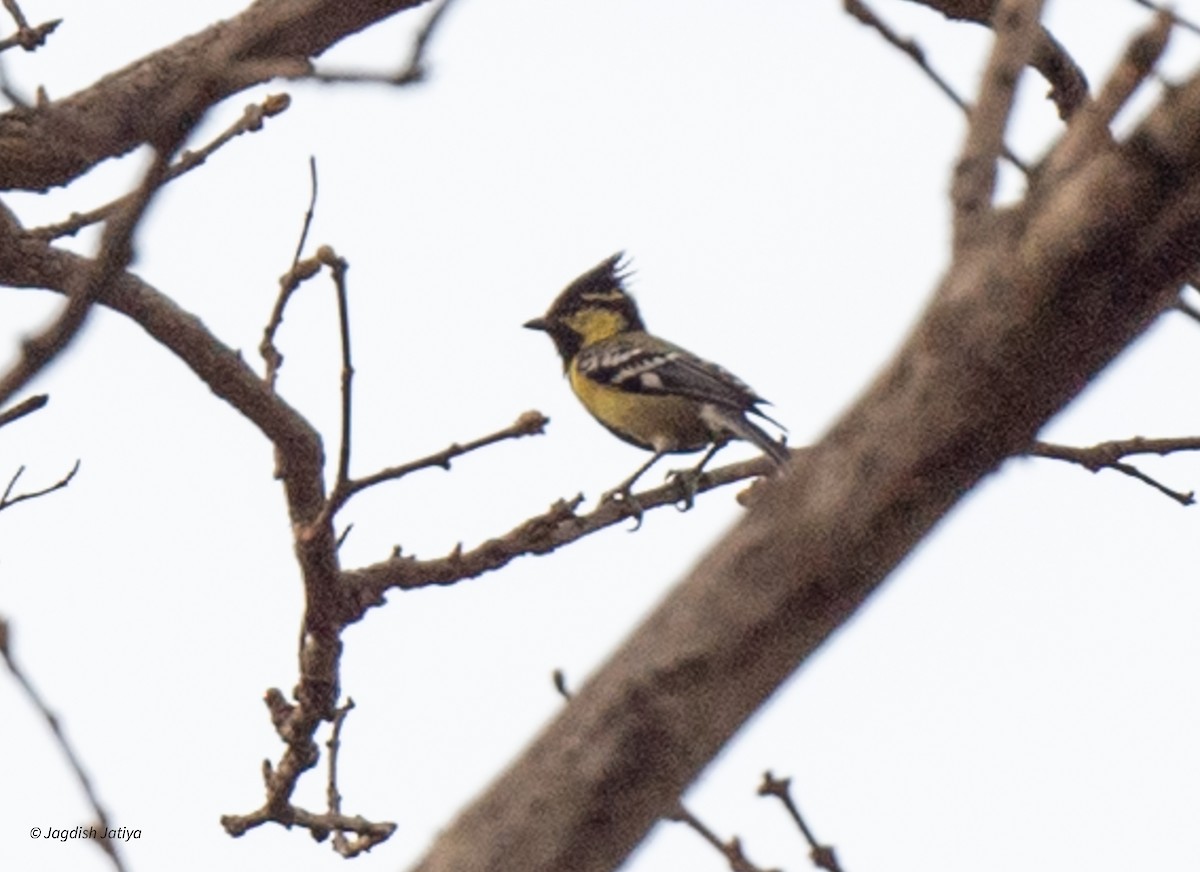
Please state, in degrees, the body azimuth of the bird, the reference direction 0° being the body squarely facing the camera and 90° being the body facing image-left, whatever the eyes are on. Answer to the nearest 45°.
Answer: approximately 90°

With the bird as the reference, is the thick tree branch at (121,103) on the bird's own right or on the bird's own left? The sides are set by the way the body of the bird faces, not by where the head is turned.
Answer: on the bird's own left

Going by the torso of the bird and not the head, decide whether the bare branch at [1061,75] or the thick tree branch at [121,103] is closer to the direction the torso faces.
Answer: the thick tree branch

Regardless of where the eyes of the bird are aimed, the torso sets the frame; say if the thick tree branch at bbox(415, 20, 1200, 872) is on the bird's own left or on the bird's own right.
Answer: on the bird's own left
